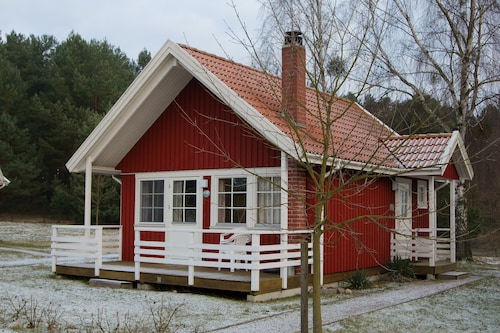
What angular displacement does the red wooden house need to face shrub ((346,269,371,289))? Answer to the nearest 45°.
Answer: approximately 135° to its left

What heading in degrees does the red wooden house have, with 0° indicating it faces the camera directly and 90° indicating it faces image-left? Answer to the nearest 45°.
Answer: approximately 45°
